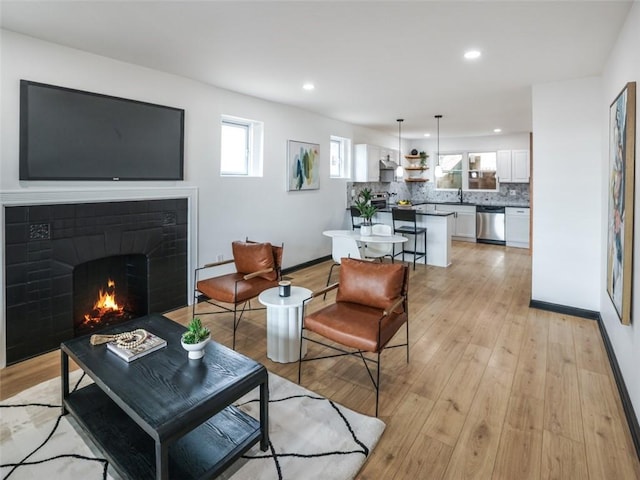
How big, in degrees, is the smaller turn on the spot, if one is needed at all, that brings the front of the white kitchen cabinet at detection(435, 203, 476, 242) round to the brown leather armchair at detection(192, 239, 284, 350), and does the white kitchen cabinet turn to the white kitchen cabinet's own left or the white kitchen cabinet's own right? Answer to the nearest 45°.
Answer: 0° — it already faces it

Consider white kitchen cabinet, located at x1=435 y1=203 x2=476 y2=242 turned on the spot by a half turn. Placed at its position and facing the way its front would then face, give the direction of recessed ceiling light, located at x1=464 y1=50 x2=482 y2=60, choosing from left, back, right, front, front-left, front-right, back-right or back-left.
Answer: back

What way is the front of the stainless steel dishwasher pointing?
toward the camera

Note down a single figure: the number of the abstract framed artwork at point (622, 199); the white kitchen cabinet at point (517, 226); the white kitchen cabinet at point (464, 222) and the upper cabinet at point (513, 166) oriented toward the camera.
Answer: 3

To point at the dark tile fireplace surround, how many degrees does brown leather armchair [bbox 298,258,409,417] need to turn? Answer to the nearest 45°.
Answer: approximately 45° to its right

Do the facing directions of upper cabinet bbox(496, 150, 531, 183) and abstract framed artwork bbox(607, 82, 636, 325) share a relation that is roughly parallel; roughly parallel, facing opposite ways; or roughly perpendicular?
roughly perpendicular

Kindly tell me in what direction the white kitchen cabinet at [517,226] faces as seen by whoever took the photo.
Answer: facing the viewer

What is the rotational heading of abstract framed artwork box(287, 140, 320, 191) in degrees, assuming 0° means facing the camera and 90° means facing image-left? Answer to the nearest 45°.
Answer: approximately 315°

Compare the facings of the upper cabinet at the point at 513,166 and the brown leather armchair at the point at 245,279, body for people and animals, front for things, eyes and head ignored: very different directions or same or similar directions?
same or similar directions

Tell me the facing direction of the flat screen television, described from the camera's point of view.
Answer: facing the viewer and to the right of the viewer

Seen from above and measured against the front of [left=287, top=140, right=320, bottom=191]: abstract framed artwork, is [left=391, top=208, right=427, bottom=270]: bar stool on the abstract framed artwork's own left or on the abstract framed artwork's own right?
on the abstract framed artwork's own left

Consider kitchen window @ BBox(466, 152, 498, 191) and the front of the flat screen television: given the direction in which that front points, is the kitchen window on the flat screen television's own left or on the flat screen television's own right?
on the flat screen television's own left

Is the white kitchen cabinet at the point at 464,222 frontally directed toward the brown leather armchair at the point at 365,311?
yes

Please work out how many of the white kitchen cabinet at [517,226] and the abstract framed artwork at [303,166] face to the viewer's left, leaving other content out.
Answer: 0
